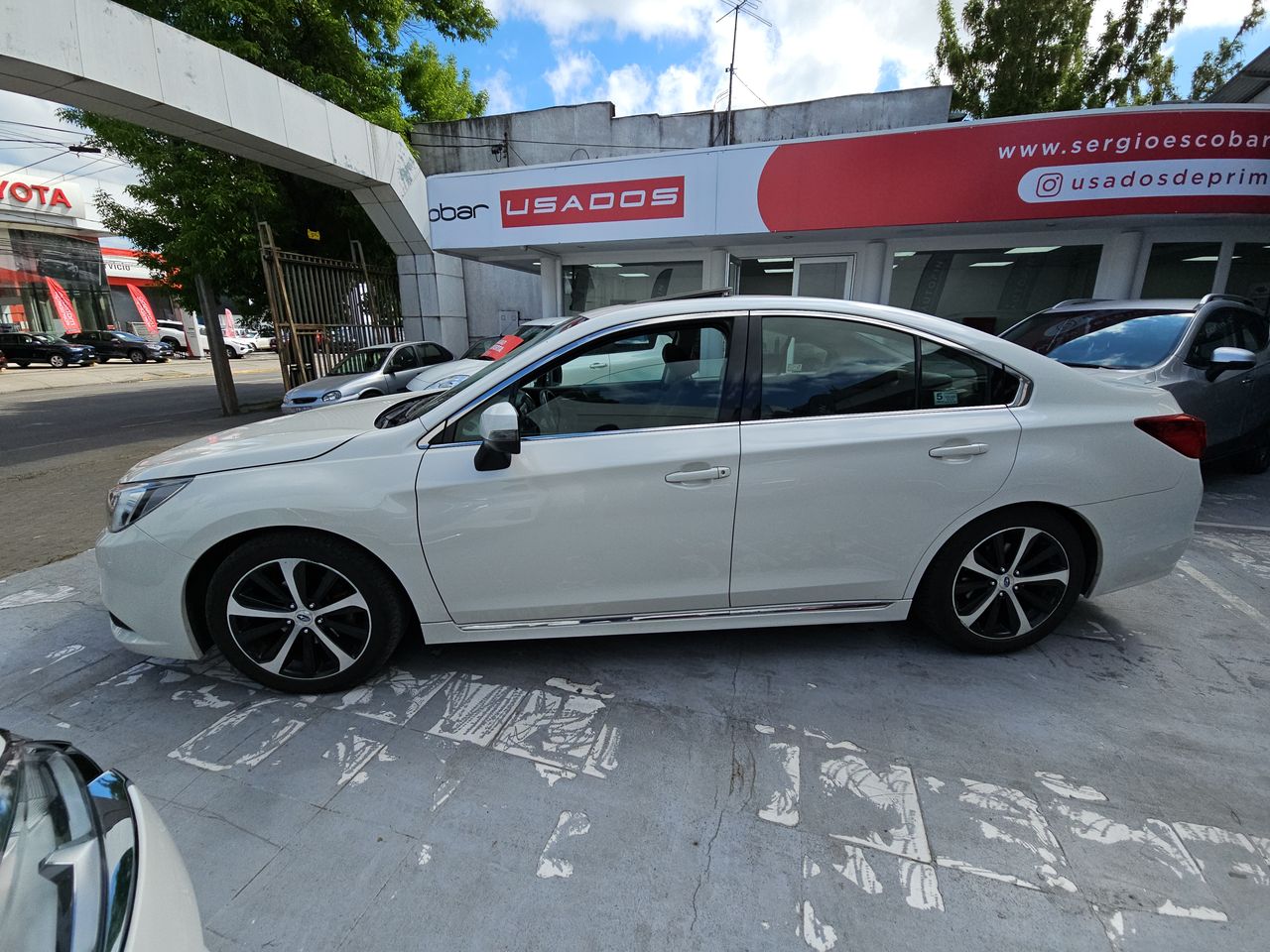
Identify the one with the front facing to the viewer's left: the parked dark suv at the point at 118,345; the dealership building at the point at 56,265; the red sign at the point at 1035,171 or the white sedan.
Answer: the white sedan

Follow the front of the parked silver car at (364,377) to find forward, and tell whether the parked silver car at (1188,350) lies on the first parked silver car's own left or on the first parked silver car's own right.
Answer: on the first parked silver car's own left

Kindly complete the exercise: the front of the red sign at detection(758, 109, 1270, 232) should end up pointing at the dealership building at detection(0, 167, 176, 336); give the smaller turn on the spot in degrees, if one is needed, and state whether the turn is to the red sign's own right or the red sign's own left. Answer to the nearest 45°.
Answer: approximately 90° to the red sign's own right

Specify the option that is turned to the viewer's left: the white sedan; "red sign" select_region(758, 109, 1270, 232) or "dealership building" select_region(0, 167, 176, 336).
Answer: the white sedan

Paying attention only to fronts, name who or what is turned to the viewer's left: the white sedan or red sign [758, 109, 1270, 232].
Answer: the white sedan

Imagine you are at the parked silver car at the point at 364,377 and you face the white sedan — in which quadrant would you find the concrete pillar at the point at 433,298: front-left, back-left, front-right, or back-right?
back-left

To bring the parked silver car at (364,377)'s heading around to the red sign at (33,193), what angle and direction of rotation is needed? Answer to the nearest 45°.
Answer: approximately 90° to its right

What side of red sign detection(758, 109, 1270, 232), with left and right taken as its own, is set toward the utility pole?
right

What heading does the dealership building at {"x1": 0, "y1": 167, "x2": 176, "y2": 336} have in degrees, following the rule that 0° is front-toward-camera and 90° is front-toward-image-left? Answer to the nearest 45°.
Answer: approximately 315°

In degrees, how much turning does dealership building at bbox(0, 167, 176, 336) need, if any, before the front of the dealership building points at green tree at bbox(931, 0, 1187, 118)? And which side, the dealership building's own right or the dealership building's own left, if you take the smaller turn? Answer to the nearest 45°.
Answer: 0° — it already faces it
